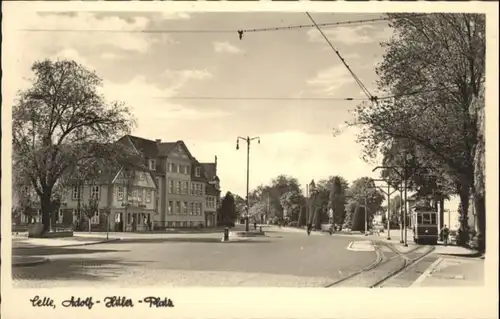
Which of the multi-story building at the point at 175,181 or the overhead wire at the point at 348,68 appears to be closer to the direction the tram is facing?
the overhead wire

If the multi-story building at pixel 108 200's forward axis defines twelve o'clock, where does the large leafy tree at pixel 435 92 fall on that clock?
The large leafy tree is roughly at 11 o'clock from the multi-story building.

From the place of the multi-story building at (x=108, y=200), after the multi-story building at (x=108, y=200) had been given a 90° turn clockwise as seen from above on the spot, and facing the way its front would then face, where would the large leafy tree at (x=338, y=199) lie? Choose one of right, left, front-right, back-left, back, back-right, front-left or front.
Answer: back-left

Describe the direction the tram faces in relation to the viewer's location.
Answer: facing the viewer

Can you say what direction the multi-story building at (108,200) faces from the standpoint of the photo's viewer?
facing the viewer and to the right of the viewer

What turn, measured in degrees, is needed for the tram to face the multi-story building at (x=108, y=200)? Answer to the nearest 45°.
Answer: approximately 45° to its right
